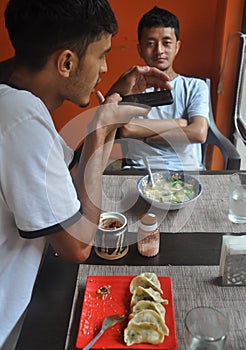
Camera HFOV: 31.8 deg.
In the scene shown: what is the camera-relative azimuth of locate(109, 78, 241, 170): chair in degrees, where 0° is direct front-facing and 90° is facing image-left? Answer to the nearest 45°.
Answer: approximately 0°

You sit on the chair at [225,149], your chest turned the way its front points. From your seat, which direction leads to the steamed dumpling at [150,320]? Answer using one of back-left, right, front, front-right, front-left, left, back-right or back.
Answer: front

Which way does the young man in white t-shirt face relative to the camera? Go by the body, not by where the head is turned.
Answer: to the viewer's right

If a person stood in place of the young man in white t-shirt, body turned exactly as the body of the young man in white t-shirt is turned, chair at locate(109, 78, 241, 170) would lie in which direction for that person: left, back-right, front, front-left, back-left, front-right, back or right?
front-left

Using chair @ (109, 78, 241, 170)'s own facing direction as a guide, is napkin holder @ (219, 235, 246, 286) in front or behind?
in front

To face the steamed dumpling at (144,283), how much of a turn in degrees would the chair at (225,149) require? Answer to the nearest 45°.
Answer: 0° — it already faces it

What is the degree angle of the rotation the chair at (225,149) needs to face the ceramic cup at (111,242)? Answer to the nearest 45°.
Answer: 0° — it already faces it

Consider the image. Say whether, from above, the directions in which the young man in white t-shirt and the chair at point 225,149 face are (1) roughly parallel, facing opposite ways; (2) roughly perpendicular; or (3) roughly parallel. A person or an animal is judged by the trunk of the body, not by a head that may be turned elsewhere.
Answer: roughly perpendicular

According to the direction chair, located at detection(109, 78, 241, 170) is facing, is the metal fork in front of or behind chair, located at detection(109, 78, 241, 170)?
in front

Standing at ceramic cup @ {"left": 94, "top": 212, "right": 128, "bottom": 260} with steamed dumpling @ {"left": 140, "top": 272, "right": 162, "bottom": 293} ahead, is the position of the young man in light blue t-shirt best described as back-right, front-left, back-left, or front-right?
back-left

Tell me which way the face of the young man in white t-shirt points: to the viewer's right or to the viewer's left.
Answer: to the viewer's right

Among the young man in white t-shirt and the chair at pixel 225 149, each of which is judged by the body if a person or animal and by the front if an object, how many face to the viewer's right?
1
